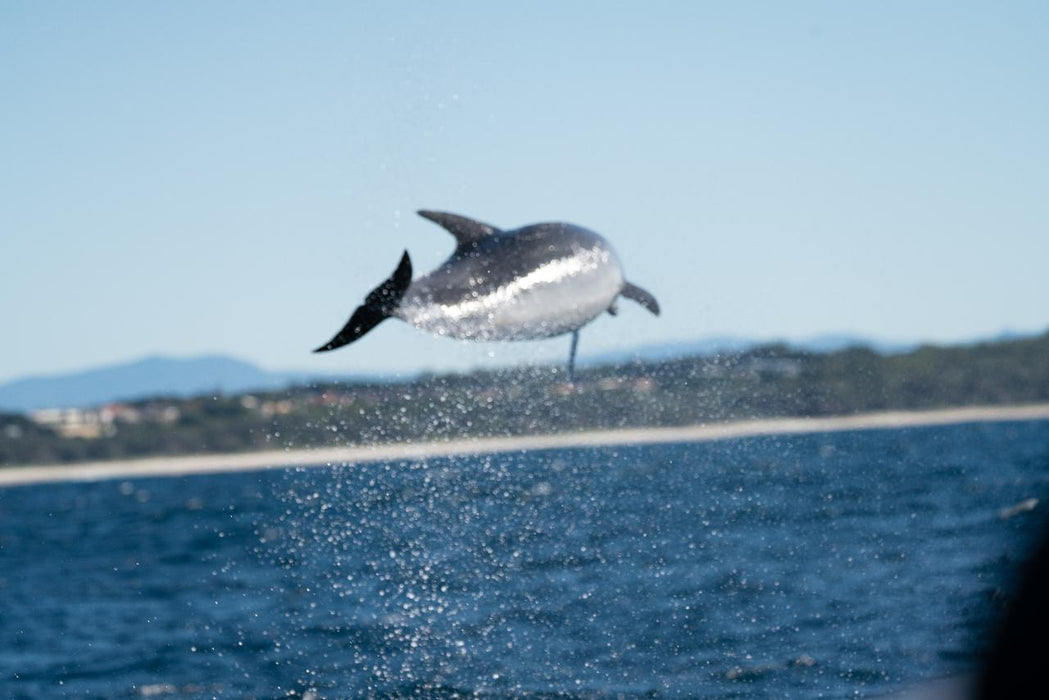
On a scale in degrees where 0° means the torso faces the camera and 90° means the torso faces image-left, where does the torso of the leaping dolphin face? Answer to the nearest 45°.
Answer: approximately 225°
